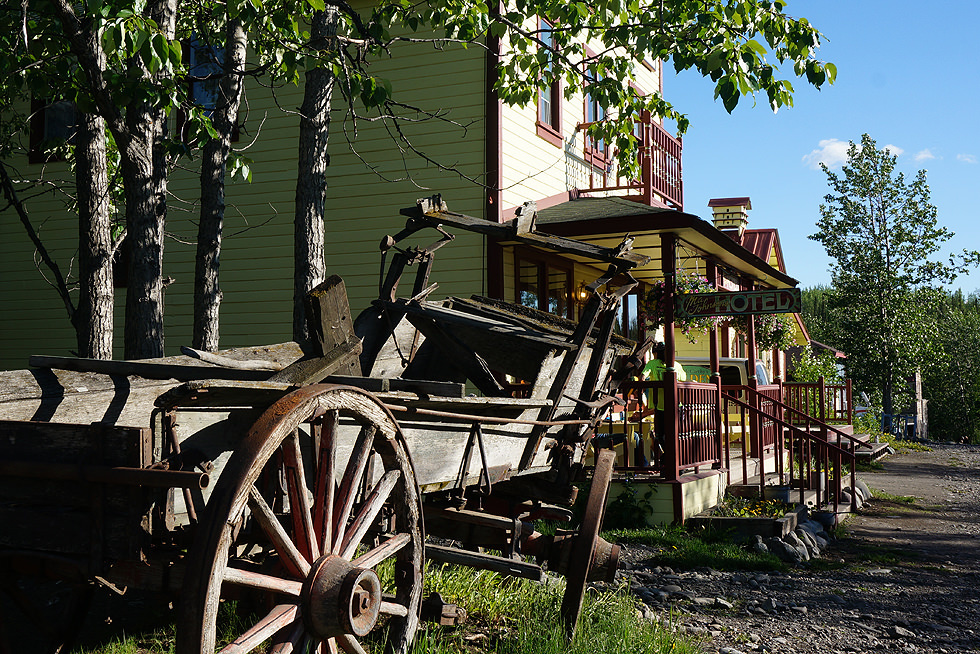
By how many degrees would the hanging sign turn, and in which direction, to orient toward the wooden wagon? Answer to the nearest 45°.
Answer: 0° — it already faces it

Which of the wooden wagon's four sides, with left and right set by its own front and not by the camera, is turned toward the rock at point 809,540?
front

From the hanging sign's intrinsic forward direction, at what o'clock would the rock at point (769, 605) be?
The rock is roughly at 12 o'clock from the hanging sign.

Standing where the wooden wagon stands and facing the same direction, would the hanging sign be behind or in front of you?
in front

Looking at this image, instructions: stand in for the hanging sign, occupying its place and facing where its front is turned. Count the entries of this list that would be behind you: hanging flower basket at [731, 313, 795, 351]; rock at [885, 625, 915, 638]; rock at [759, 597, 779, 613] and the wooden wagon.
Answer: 1

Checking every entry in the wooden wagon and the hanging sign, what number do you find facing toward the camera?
1

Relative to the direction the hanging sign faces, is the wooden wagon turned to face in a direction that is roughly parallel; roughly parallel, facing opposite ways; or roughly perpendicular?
roughly parallel, facing opposite ways

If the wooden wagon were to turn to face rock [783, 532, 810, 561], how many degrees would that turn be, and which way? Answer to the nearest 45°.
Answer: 0° — it already faces it

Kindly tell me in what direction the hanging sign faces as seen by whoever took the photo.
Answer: facing the viewer

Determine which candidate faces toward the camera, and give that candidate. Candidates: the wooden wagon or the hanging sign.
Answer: the hanging sign

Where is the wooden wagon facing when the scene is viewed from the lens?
facing away from the viewer and to the right of the viewer
